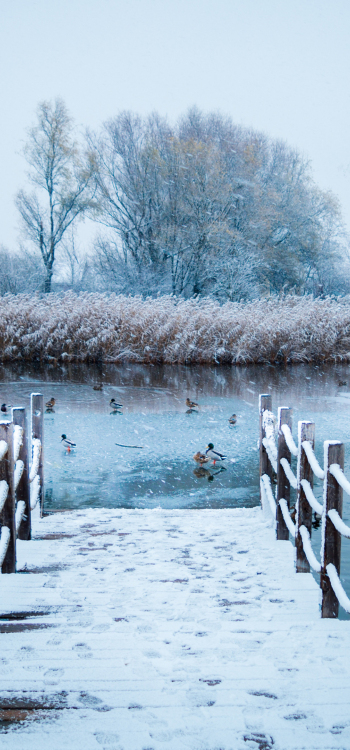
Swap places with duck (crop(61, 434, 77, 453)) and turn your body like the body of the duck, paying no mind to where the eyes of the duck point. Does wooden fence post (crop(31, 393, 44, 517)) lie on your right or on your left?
on your left

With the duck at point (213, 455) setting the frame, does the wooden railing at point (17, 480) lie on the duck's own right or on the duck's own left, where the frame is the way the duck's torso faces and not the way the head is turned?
on the duck's own left

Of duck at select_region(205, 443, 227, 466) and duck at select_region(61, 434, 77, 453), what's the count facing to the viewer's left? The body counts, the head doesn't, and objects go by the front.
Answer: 2

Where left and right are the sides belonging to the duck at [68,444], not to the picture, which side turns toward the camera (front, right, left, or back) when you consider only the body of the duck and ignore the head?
left

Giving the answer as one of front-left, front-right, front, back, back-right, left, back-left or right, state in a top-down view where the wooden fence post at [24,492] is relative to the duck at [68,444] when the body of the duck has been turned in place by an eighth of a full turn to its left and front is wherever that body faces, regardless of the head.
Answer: front-left
